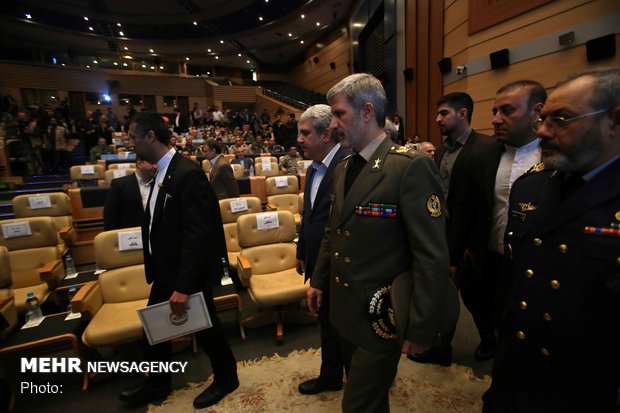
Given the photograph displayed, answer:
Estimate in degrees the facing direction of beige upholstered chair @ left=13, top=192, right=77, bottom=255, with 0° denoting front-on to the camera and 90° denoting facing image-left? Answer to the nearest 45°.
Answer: approximately 0°

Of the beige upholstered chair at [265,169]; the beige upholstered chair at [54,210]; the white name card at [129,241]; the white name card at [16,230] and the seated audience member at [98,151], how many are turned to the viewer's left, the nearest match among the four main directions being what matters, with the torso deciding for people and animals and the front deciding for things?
0

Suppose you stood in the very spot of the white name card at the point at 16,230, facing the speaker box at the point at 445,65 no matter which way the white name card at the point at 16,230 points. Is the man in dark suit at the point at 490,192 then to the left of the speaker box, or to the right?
right

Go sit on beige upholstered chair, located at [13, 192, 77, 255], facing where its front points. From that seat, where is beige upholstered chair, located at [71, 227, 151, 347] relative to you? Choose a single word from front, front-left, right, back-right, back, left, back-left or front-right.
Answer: front

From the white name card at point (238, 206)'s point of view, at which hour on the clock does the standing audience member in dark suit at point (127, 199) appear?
The standing audience member in dark suit is roughly at 2 o'clock from the white name card.

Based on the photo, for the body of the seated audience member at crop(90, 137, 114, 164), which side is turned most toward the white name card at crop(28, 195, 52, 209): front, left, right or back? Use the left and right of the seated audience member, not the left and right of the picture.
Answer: front

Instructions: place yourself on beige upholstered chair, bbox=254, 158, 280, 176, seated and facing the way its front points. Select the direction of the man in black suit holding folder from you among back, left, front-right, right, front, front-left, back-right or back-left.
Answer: front

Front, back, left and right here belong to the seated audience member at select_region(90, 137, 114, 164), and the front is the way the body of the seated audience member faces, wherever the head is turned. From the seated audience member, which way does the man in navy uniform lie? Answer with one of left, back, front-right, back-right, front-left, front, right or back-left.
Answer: front

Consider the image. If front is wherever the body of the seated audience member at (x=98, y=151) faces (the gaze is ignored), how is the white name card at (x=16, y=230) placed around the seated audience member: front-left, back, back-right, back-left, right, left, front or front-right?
front

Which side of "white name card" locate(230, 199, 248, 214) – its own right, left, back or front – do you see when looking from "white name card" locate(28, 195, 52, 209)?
right

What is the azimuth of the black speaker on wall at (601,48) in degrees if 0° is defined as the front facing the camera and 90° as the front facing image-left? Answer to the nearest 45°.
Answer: approximately 45°

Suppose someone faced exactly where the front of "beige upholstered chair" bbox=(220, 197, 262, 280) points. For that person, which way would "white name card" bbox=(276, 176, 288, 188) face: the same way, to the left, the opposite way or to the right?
the same way

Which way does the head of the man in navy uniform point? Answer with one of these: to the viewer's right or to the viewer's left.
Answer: to the viewer's left

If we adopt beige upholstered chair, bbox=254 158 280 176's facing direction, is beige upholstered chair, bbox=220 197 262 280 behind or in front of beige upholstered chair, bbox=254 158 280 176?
in front

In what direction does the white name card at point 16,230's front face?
toward the camera

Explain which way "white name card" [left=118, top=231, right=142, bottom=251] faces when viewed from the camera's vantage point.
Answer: facing the viewer

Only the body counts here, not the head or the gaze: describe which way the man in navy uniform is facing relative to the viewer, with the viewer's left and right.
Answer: facing the viewer and to the left of the viewer

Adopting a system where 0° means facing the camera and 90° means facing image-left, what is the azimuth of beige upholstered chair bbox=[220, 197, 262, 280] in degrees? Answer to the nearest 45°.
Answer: approximately 0°

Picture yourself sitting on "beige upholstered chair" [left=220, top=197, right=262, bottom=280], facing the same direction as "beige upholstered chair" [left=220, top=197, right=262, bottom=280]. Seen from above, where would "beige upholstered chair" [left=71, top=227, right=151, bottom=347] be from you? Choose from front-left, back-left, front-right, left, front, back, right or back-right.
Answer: front-right
